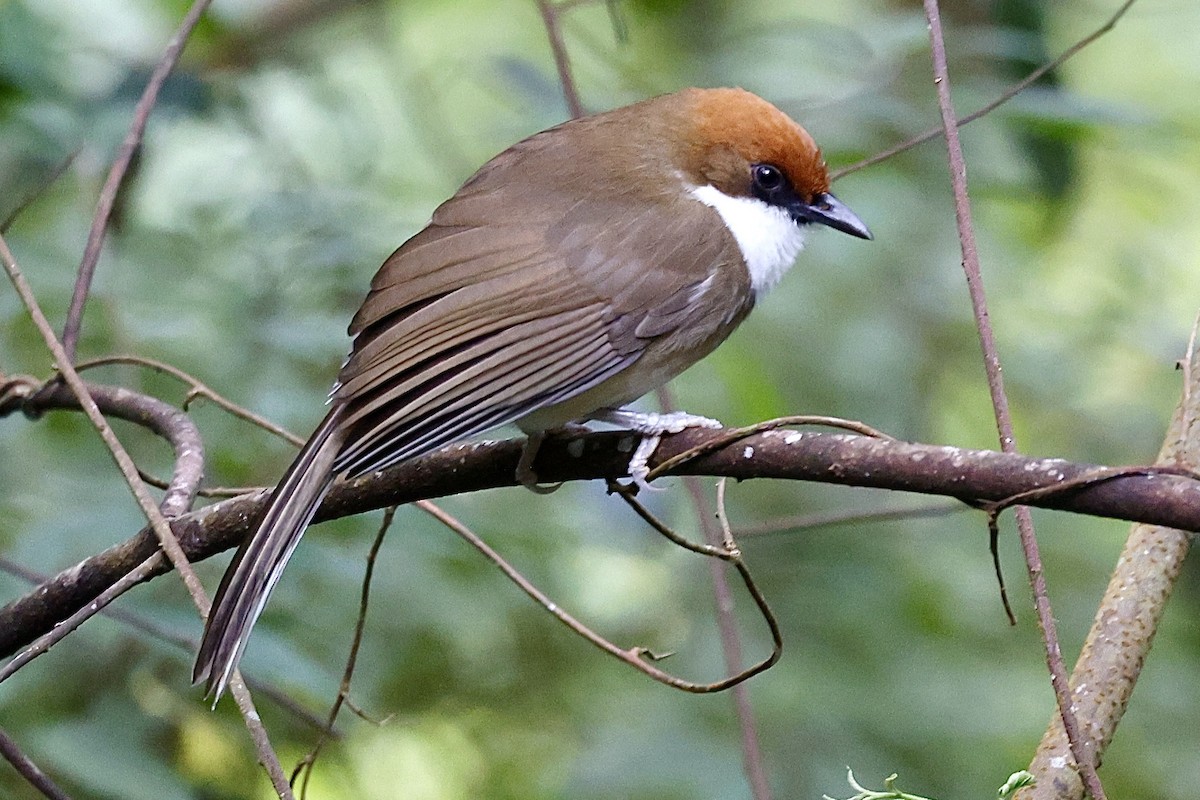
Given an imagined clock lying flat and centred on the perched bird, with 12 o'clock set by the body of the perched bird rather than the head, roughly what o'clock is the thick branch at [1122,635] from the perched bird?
The thick branch is roughly at 1 o'clock from the perched bird.

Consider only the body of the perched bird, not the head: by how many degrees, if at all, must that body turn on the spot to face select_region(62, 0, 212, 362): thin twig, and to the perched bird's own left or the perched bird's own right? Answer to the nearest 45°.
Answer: approximately 180°

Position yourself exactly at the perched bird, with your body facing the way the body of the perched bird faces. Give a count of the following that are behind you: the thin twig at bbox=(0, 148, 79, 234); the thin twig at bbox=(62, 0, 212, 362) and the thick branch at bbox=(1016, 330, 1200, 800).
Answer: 2

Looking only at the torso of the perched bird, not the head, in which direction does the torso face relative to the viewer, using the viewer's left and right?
facing to the right of the viewer

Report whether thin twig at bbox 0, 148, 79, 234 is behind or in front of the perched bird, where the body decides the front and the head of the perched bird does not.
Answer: behind
